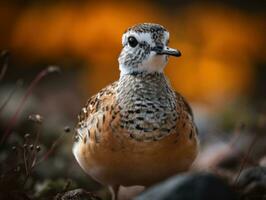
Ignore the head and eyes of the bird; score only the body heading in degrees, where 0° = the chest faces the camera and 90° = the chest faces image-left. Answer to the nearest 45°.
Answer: approximately 0°

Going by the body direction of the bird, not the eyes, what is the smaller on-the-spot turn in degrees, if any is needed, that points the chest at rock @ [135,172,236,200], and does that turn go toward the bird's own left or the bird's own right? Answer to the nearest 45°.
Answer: approximately 45° to the bird's own left

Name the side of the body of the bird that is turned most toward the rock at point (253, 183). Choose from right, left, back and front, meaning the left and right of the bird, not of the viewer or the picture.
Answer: left
